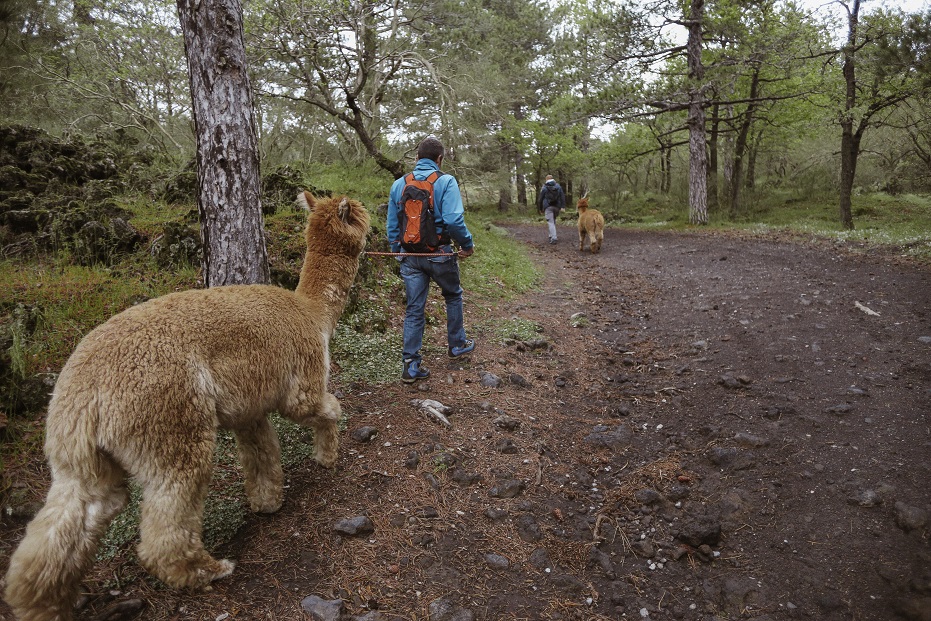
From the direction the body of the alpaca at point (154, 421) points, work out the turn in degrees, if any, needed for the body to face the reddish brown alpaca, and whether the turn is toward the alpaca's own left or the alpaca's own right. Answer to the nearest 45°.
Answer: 0° — it already faces it

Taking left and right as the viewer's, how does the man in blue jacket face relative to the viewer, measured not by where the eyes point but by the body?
facing away from the viewer and to the right of the viewer

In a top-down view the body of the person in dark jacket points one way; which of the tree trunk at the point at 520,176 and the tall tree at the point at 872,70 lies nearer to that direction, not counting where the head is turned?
the tree trunk

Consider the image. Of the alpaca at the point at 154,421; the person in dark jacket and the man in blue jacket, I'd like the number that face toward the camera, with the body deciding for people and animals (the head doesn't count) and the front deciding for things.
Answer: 0

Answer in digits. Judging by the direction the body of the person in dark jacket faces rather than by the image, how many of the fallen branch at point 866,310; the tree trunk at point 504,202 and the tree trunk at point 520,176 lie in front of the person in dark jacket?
2

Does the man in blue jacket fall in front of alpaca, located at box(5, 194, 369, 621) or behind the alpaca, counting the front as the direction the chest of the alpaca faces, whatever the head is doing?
in front

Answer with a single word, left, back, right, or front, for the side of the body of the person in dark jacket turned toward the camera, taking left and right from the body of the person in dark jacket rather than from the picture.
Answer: back

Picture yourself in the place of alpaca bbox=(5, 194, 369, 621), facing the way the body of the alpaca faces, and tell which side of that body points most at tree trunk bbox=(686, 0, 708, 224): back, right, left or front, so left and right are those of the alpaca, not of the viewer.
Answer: front

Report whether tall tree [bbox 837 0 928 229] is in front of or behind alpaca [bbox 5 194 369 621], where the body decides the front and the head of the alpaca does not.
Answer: in front

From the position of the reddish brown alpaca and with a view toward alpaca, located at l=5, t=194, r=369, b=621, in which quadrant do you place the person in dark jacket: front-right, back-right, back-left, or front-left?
back-right

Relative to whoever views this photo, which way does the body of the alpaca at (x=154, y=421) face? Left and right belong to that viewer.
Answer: facing away from the viewer and to the right of the viewer

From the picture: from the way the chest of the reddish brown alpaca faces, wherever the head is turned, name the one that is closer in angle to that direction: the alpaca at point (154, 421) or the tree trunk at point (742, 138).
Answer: the tree trunk
